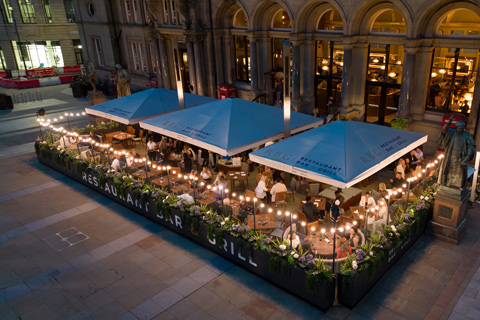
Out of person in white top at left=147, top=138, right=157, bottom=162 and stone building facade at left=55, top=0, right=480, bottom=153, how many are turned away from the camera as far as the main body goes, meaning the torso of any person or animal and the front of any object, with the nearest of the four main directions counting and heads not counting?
0

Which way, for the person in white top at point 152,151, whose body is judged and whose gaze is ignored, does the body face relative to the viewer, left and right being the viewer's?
facing the viewer and to the right of the viewer

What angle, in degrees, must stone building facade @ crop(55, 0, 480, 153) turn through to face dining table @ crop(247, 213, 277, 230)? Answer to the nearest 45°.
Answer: approximately 45° to its left

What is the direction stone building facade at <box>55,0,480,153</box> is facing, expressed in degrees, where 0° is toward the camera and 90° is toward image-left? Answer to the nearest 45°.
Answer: approximately 45°

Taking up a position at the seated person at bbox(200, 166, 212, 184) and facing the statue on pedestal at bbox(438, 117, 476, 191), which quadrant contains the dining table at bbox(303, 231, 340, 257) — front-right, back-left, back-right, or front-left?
front-right

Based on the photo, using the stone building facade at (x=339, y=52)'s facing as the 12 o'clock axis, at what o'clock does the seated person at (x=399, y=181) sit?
The seated person is roughly at 10 o'clock from the stone building facade.

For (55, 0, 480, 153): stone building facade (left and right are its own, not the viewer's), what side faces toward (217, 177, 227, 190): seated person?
front

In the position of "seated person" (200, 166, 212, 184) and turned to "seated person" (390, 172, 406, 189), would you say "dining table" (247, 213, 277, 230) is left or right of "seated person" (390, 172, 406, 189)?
right

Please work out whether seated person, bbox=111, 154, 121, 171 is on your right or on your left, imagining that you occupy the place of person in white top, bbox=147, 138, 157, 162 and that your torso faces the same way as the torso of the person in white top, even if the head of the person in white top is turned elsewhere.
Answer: on your right
